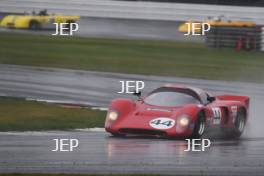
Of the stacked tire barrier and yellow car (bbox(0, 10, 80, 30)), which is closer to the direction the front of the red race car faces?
the yellow car

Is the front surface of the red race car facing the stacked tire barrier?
no

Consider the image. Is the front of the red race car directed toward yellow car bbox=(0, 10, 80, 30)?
no

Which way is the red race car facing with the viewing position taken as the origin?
facing the viewer and to the left of the viewer
